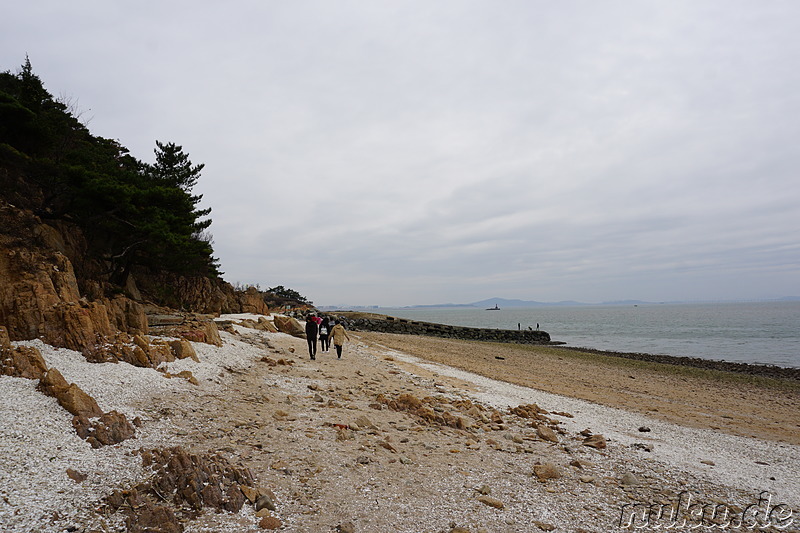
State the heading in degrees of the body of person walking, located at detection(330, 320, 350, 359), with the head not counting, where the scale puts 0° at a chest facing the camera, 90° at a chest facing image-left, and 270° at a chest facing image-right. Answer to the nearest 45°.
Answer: approximately 180°

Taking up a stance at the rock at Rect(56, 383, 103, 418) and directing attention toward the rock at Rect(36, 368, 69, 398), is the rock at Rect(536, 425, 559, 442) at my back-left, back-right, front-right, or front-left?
back-right

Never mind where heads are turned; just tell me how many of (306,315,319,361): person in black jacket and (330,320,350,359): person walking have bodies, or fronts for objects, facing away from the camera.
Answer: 2

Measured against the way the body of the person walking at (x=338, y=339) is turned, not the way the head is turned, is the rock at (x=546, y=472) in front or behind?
behind

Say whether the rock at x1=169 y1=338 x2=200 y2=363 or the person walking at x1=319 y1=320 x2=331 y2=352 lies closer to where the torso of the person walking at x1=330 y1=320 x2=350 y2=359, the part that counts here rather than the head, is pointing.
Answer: the person walking

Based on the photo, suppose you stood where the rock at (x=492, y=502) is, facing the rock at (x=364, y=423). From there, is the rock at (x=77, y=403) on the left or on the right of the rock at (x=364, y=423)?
left

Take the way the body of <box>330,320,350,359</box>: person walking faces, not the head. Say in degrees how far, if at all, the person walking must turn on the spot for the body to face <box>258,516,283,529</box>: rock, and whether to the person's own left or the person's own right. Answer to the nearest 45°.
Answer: approximately 180°

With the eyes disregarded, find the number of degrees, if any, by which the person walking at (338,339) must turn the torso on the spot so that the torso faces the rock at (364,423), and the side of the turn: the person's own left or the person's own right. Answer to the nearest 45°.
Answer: approximately 180°

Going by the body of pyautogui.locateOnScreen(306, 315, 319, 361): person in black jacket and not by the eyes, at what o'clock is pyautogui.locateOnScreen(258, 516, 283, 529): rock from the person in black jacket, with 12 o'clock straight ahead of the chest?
The rock is roughly at 6 o'clock from the person in black jacket.

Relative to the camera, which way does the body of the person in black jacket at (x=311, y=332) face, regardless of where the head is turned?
away from the camera

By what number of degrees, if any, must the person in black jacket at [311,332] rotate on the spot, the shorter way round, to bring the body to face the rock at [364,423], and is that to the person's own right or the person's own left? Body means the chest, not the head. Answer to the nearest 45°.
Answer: approximately 180°

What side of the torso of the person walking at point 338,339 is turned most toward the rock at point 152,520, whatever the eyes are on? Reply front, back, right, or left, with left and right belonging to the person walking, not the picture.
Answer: back

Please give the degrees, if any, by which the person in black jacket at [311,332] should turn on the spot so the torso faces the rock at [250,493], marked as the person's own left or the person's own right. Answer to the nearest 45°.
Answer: approximately 180°
